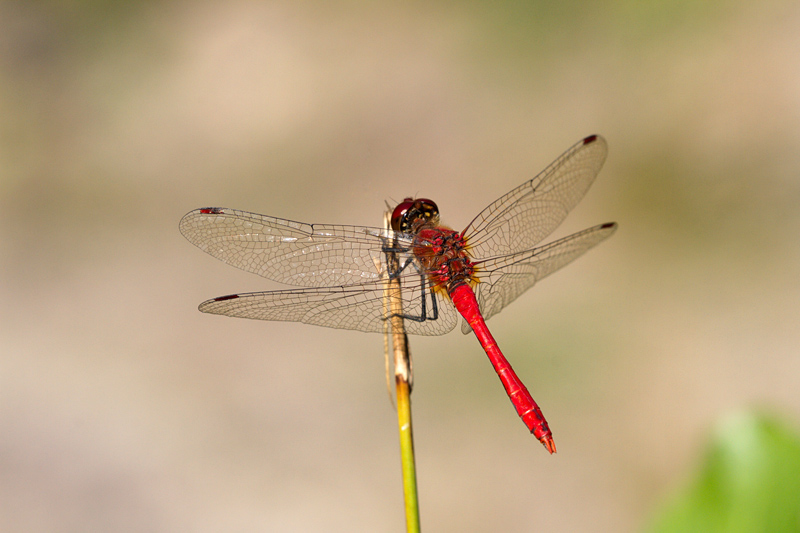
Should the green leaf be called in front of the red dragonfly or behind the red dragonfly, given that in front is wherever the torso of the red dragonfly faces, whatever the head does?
behind

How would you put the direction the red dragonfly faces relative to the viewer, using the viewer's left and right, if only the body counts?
facing away from the viewer and to the left of the viewer
